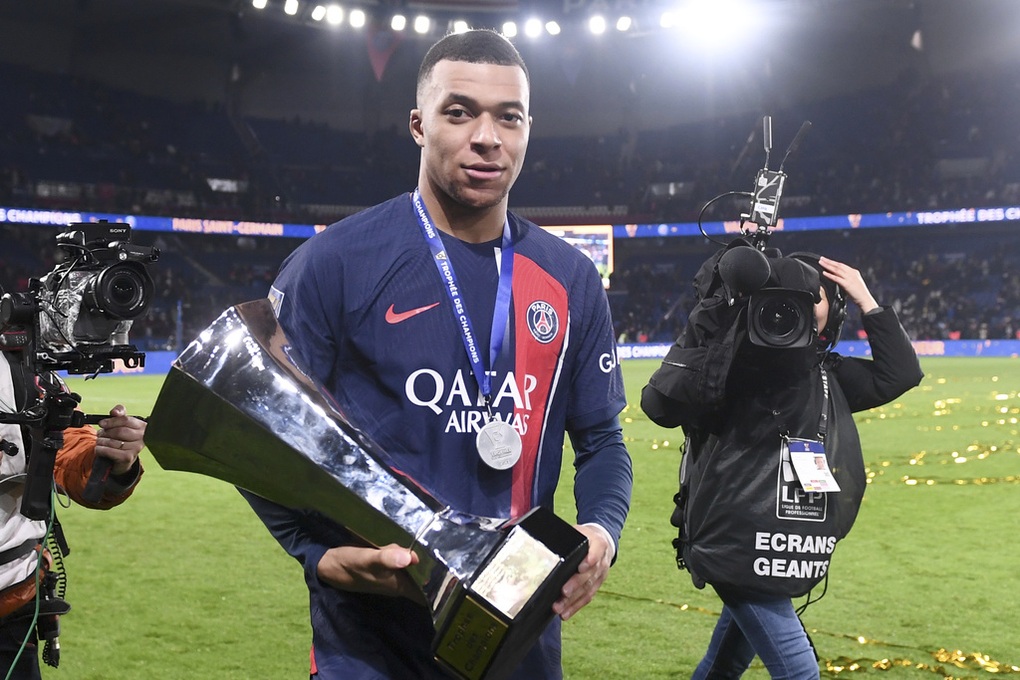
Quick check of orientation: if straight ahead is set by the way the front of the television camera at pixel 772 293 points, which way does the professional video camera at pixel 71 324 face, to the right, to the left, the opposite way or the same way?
to the left

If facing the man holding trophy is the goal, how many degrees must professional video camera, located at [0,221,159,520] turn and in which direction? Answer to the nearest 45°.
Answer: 0° — it already faces them

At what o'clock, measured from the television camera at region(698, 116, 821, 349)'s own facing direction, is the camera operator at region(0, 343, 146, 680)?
The camera operator is roughly at 2 o'clock from the television camera.

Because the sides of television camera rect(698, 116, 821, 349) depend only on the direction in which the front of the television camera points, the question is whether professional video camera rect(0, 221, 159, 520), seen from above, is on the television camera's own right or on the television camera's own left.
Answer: on the television camera's own right

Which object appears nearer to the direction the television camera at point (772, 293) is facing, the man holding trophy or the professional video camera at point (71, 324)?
the man holding trophy

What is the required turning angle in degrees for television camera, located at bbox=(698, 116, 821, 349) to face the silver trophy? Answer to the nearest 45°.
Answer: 0° — it already faces it

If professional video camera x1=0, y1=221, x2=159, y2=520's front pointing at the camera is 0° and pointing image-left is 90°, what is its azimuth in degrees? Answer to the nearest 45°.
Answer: approximately 315°

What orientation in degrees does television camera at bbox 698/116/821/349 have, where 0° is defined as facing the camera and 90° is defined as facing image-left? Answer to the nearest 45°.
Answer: approximately 0°

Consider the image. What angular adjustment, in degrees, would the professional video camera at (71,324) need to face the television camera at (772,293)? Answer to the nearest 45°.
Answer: approximately 45° to its left
